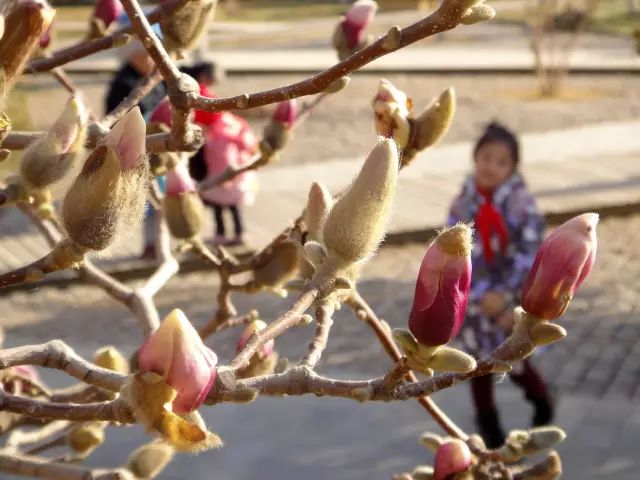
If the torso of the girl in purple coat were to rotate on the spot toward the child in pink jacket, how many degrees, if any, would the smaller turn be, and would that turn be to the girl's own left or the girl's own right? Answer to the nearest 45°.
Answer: approximately 135° to the girl's own right

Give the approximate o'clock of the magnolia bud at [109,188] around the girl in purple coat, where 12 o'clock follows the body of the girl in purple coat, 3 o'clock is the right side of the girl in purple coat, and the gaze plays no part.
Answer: The magnolia bud is roughly at 12 o'clock from the girl in purple coat.

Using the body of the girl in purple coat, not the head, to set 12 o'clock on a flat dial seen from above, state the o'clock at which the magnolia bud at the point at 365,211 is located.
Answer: The magnolia bud is roughly at 12 o'clock from the girl in purple coat.

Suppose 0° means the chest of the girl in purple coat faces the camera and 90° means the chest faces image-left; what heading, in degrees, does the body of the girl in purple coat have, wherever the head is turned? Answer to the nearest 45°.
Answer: approximately 0°

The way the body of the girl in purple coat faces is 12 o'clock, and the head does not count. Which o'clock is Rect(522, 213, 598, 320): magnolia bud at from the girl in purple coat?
The magnolia bud is roughly at 12 o'clock from the girl in purple coat.

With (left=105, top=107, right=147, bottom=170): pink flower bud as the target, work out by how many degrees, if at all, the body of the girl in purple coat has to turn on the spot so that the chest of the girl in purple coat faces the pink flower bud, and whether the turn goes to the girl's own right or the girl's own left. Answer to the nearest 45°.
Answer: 0° — they already face it
